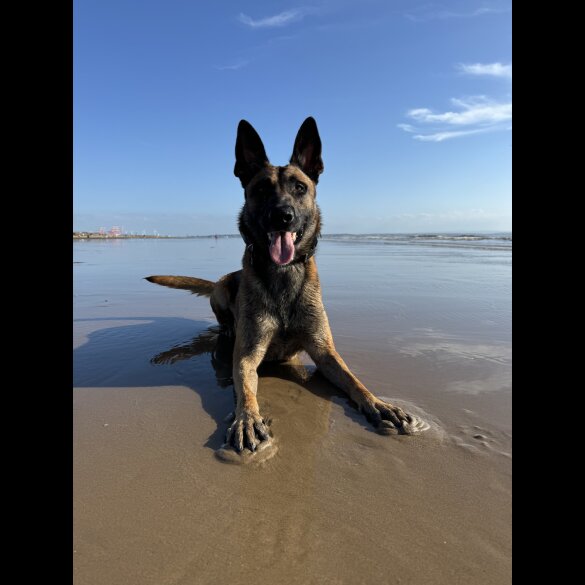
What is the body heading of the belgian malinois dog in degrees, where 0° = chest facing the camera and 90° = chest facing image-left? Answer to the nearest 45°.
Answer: approximately 0°
